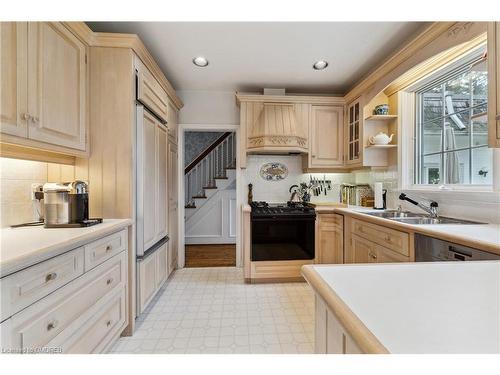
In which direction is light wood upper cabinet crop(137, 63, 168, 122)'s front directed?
to the viewer's right

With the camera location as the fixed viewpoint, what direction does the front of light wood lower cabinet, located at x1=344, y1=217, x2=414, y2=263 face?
facing the viewer and to the left of the viewer

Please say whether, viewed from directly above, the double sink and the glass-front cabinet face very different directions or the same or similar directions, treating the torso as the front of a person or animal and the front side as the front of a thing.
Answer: same or similar directions

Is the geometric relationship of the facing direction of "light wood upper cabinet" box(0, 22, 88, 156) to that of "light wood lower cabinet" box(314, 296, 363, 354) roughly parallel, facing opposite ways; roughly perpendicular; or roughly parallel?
roughly parallel, facing opposite ways

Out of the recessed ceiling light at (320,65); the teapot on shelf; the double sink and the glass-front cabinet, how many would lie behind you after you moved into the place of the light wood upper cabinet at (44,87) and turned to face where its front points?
0

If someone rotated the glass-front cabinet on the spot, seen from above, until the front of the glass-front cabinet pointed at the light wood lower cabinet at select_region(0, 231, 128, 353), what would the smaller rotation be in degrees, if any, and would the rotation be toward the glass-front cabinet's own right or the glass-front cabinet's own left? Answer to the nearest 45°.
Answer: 0° — it already faces it

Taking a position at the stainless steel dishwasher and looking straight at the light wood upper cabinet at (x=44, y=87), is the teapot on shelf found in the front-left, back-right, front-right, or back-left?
back-right

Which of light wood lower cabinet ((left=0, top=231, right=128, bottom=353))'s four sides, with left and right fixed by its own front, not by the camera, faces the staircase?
left

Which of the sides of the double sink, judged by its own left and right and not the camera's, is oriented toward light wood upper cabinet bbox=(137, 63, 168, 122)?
front

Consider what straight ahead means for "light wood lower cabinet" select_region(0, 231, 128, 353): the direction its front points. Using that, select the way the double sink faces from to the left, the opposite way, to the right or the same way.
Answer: the opposite way

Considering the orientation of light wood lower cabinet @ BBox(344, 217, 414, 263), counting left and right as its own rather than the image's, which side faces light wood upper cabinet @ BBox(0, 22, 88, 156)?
front

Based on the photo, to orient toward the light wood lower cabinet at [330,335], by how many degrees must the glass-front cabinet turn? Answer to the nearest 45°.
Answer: approximately 45° to its left

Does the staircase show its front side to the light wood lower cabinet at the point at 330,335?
no

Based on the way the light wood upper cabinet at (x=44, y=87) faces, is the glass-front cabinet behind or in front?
in front

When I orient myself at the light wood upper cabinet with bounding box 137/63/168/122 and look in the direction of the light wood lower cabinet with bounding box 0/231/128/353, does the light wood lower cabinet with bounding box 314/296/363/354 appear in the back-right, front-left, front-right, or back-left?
front-left

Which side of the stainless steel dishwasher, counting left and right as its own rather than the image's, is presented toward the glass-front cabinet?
right
